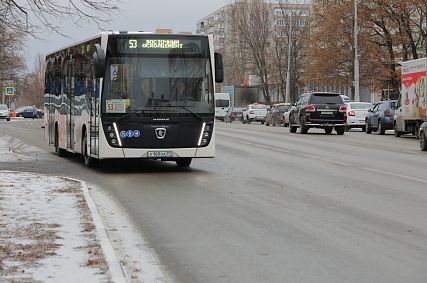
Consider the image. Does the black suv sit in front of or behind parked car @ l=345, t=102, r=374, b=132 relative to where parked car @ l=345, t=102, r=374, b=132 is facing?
behind

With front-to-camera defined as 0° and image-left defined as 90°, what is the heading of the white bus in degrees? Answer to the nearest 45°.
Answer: approximately 0°

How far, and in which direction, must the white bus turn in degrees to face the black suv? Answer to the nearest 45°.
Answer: approximately 135° to its left

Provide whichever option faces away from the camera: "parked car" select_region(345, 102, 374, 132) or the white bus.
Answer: the parked car

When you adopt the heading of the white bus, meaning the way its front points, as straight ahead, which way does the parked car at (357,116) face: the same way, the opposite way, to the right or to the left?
the opposite way

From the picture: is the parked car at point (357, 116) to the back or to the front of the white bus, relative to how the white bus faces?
to the back

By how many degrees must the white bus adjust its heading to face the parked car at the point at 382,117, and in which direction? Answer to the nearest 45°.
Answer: approximately 135° to its left

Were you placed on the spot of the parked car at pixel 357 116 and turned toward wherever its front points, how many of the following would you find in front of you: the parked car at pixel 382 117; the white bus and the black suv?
0

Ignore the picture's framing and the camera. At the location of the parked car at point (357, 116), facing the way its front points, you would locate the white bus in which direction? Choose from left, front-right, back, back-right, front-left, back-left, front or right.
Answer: back

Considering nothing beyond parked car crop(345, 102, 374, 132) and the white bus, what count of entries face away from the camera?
1

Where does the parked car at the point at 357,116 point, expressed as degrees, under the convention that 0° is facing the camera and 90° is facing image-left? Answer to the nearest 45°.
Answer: approximately 180°

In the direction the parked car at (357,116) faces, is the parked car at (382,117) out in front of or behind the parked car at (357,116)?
behind

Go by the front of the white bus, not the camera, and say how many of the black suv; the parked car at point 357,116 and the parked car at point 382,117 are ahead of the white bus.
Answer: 0
